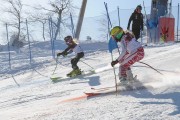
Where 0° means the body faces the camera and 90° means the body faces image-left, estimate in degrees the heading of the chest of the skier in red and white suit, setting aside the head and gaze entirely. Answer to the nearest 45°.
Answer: approximately 90°
